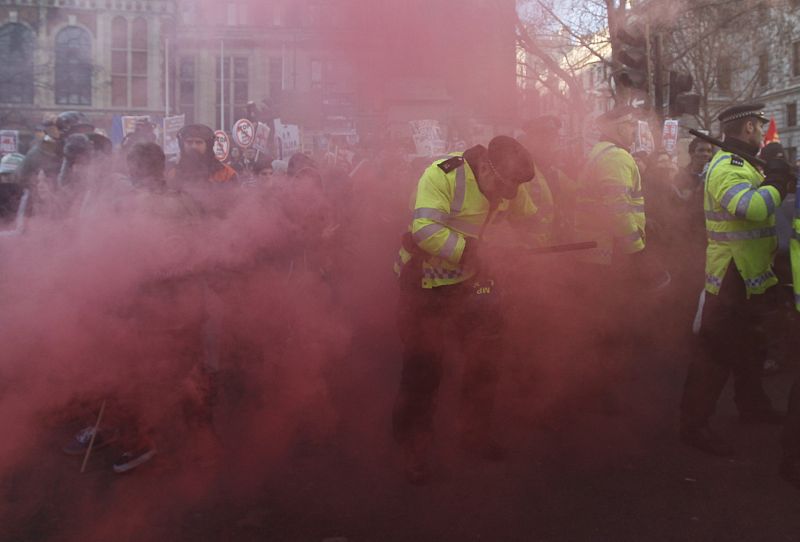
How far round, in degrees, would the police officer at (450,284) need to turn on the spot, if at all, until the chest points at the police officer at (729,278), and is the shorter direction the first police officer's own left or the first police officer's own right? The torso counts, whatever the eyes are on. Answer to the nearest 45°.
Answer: approximately 45° to the first police officer's own left

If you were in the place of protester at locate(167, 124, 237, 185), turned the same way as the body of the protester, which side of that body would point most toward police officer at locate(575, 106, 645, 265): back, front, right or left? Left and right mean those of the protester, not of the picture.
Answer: left

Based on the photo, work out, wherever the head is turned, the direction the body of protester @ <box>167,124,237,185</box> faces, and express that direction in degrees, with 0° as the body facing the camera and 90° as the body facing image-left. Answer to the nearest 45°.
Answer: approximately 0°

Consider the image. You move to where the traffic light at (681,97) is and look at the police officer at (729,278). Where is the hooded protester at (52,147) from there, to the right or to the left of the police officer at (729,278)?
right

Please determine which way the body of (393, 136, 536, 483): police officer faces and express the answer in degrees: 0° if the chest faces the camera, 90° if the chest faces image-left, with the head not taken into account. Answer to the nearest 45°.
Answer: approximately 315°
